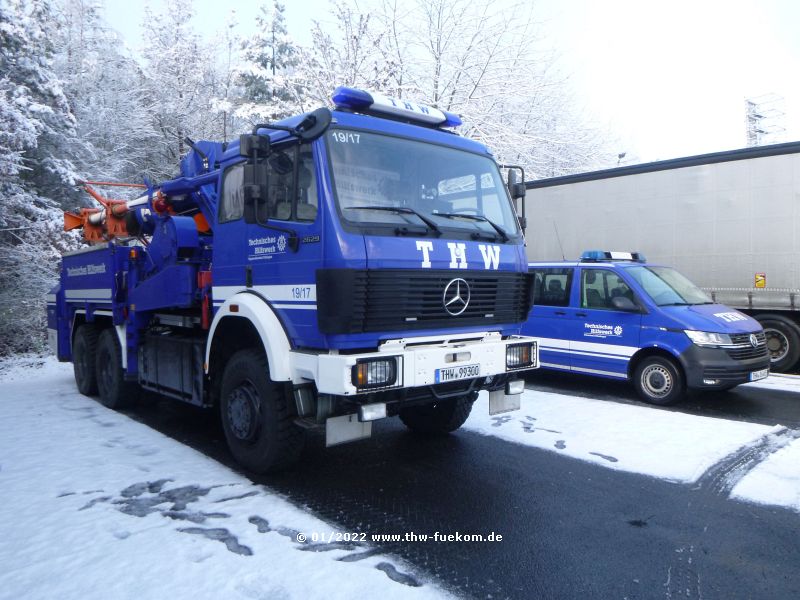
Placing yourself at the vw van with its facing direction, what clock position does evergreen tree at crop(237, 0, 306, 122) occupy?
The evergreen tree is roughly at 6 o'clock from the vw van.

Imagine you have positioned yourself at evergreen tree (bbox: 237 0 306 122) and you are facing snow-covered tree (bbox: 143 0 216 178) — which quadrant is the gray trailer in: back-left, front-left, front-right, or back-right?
back-left

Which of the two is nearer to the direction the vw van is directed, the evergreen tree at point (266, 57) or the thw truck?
the thw truck

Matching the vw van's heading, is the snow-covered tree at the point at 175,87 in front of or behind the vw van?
behind

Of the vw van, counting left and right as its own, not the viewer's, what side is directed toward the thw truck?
right

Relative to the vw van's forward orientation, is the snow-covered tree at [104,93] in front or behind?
behind

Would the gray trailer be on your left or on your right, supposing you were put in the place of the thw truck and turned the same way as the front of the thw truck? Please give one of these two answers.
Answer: on your left

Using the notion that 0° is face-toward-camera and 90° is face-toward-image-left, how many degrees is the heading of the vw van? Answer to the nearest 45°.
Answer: approximately 315°

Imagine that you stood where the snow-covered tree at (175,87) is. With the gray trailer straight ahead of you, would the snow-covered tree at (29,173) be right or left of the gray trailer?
right

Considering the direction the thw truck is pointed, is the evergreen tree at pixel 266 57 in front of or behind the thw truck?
behind

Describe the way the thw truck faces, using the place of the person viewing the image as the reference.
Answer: facing the viewer and to the right of the viewer

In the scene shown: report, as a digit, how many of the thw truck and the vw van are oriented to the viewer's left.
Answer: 0
